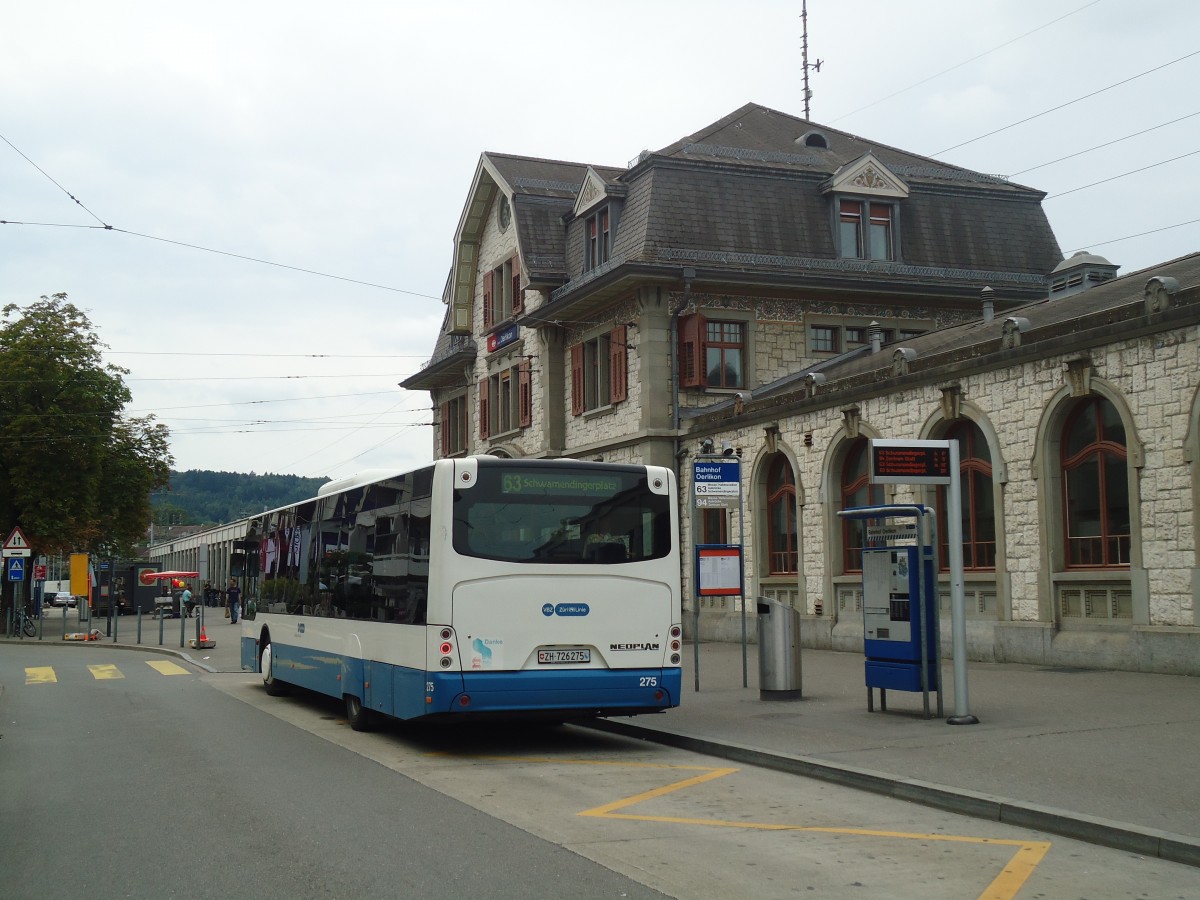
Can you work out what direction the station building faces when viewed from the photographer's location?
facing the viewer and to the left of the viewer

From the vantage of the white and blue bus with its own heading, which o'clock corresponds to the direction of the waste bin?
The waste bin is roughly at 5 o'clock from the white and blue bus.

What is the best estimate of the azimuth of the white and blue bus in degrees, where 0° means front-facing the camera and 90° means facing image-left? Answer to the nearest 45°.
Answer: approximately 135°

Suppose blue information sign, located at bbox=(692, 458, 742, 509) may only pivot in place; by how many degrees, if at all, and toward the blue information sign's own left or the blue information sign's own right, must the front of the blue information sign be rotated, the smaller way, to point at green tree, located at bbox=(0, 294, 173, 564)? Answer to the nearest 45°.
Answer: approximately 135° to the blue information sign's own right

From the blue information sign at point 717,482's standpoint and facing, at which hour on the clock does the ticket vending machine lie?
The ticket vending machine is roughly at 11 o'clock from the blue information sign.

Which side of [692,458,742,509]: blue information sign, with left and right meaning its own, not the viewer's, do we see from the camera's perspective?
front

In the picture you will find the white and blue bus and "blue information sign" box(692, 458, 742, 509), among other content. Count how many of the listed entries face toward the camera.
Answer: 1

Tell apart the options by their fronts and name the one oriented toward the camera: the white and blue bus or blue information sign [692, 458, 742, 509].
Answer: the blue information sign

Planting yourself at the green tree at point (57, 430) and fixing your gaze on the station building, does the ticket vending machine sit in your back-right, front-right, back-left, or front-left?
front-right

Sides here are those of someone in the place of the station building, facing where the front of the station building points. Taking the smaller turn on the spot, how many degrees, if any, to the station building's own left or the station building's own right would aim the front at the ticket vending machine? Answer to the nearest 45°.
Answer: approximately 45° to the station building's own left

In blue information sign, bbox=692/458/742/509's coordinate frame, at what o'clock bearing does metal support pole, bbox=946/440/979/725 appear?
The metal support pole is roughly at 11 o'clock from the blue information sign.

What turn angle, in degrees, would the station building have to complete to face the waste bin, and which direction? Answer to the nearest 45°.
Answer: approximately 45° to its left

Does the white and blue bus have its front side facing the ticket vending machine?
no

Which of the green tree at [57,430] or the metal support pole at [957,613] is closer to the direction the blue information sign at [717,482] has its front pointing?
the metal support pole

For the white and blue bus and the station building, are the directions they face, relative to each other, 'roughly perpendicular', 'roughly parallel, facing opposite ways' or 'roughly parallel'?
roughly perpendicular
